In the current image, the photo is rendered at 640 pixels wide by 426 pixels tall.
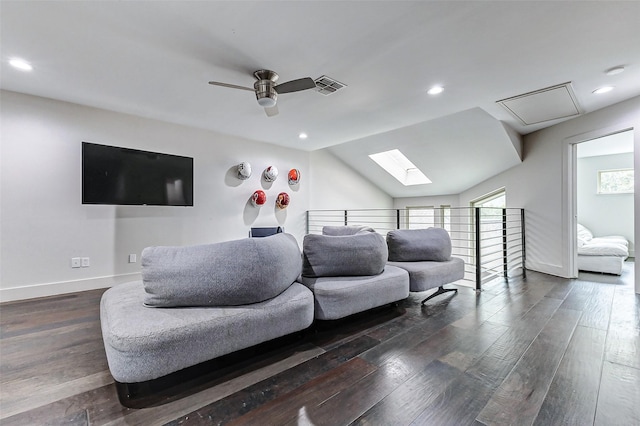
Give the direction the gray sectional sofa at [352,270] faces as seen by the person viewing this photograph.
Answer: facing the viewer and to the right of the viewer

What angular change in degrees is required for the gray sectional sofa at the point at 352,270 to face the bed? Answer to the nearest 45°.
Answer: approximately 90° to its left

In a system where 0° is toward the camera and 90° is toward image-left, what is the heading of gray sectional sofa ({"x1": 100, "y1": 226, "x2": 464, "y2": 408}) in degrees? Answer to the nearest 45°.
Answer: approximately 315°

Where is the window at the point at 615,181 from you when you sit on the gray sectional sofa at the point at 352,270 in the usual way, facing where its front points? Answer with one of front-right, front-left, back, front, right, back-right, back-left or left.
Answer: left

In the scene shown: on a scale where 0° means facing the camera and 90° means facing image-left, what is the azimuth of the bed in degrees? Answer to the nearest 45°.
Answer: approximately 270°

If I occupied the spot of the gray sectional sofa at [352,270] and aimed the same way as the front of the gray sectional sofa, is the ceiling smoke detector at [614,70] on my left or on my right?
on my left

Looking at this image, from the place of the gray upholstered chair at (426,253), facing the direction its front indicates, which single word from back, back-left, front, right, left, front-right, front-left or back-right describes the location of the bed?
left

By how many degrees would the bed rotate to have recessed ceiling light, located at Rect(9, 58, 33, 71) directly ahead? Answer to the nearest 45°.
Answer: approximately 135° to its right
